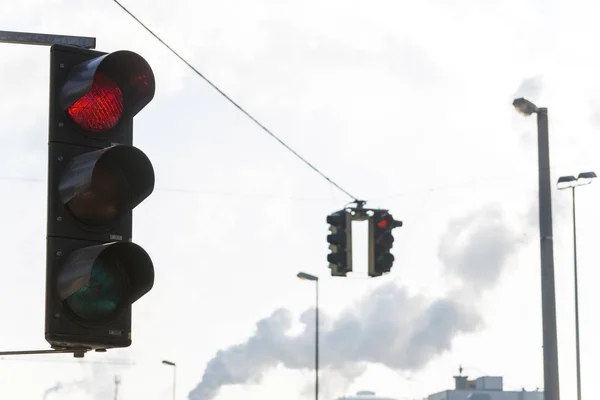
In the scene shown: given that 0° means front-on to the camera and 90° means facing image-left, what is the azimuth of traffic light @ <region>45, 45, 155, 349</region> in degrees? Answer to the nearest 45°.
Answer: approximately 315°

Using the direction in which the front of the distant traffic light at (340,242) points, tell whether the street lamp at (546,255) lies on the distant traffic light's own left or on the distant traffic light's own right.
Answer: on the distant traffic light's own left

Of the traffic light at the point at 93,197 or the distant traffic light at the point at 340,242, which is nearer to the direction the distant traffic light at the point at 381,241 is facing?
the traffic light

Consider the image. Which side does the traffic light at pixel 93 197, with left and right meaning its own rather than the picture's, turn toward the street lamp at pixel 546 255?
left

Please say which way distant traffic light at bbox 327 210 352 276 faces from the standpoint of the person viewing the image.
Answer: facing the viewer and to the left of the viewer

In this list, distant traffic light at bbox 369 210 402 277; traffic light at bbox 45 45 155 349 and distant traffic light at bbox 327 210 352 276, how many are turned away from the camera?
0

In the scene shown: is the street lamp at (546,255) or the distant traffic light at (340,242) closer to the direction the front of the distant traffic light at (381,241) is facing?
the street lamp

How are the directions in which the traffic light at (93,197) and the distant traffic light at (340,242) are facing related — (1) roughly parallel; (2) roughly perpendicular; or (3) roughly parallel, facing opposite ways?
roughly perpendicular

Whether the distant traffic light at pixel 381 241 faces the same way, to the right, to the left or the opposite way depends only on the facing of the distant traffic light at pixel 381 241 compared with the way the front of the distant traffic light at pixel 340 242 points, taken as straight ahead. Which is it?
to the left

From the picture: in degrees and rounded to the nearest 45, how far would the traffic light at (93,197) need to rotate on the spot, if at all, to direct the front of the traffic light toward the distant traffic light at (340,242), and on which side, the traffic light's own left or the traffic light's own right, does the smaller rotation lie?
approximately 135° to the traffic light's own left

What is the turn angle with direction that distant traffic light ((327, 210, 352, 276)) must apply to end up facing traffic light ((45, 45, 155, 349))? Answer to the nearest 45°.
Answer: approximately 45° to its left

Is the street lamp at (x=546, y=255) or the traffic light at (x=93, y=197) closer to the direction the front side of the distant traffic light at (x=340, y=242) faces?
the traffic light

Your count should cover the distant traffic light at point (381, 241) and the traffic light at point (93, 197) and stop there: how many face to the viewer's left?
0
